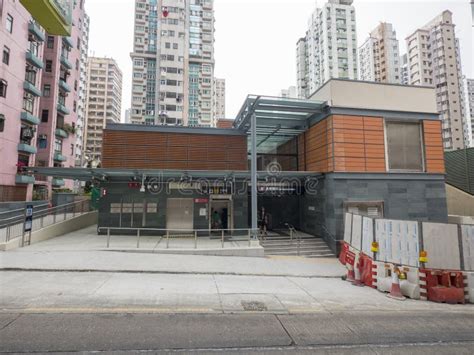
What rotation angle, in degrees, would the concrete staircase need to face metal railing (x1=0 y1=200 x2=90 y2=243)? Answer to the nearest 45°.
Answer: approximately 90° to its right

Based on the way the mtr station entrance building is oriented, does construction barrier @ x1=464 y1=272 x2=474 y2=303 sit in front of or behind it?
in front

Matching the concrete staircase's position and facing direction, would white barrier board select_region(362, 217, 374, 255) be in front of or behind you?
in front

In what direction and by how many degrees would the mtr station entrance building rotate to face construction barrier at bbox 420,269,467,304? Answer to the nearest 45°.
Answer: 0° — it already faces it

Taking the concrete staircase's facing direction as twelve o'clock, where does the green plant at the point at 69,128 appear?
The green plant is roughly at 4 o'clock from the concrete staircase.

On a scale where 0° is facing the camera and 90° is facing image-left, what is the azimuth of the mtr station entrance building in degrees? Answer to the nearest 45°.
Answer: approximately 0°

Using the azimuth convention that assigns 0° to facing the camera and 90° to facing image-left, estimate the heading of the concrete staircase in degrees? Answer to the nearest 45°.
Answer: approximately 0°

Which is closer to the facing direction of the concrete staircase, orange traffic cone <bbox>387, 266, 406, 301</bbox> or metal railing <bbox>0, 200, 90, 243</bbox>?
the orange traffic cone

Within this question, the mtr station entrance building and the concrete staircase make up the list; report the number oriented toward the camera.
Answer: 2

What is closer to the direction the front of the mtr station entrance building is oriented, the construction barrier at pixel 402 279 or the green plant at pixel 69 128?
the construction barrier
